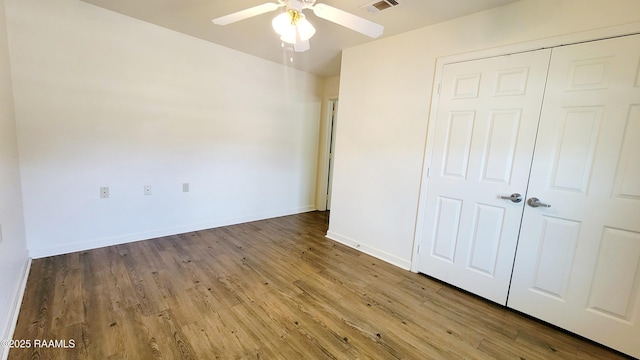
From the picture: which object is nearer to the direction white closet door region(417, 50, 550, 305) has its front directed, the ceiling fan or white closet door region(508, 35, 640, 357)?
the ceiling fan

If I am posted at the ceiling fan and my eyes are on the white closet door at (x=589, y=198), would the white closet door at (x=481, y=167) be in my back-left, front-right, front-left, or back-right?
front-left

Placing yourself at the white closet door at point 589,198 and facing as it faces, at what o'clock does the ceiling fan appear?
The ceiling fan is roughly at 2 o'clock from the white closet door.

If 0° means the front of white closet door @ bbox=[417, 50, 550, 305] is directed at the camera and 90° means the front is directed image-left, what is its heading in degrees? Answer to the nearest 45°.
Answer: approximately 45°

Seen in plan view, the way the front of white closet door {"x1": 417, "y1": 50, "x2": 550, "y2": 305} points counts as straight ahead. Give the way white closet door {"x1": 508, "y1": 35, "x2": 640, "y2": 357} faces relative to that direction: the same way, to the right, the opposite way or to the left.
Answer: the same way

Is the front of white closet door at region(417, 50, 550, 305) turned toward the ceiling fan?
yes

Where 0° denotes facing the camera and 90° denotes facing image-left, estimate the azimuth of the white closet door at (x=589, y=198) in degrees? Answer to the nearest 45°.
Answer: approximately 45°

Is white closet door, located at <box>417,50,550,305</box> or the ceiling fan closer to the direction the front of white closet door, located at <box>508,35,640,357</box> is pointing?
the ceiling fan
